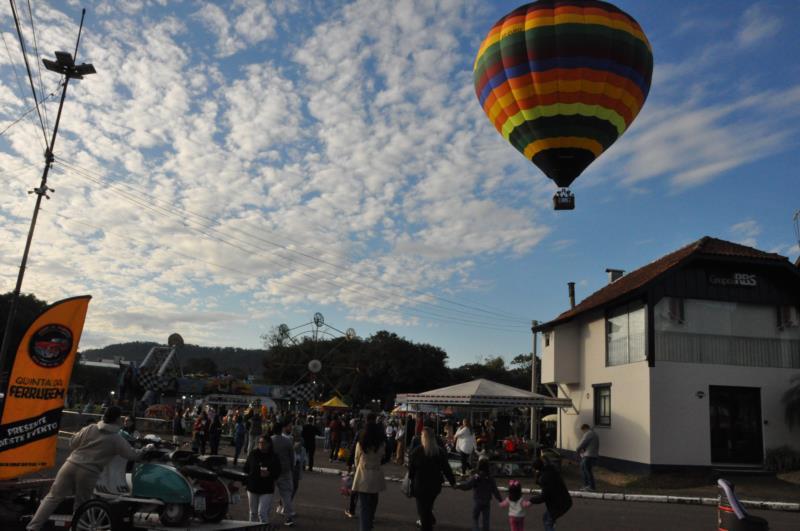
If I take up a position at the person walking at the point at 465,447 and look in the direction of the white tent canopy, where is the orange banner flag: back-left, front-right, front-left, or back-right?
back-left

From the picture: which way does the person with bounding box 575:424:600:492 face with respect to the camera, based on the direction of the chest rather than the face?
to the viewer's left

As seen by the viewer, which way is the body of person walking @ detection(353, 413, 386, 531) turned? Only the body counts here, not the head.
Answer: away from the camera

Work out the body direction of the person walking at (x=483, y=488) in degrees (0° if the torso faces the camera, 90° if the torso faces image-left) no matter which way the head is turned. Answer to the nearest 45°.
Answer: approximately 180°

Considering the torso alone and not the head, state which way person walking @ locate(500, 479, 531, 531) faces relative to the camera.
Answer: away from the camera

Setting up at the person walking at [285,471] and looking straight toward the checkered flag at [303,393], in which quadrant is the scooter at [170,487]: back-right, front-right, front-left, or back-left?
back-left

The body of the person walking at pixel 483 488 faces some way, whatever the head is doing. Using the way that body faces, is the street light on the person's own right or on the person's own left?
on the person's own left
